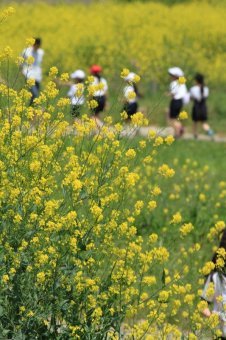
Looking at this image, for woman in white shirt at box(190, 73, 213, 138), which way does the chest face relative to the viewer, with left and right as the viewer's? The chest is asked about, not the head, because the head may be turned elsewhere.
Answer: facing away from the viewer and to the left of the viewer
